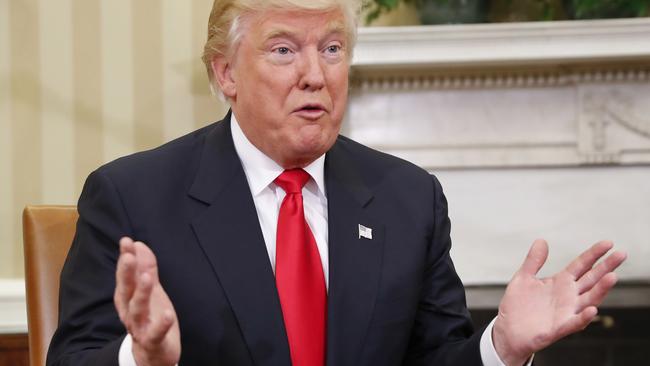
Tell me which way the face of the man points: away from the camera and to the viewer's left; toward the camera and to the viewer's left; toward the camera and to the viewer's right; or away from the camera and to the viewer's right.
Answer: toward the camera and to the viewer's right

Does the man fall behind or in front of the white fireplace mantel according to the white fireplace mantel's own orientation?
in front

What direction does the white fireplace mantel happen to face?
toward the camera
